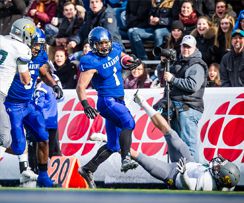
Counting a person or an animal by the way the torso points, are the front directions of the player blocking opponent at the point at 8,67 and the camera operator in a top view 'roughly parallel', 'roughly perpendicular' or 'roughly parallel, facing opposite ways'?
roughly parallel, facing opposite ways

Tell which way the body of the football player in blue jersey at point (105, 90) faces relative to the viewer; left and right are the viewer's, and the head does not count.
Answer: facing the viewer and to the right of the viewer

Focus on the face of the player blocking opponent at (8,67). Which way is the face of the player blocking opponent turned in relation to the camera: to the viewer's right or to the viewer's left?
to the viewer's right

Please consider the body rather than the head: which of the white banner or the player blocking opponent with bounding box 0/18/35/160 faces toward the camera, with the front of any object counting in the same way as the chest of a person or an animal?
the white banner

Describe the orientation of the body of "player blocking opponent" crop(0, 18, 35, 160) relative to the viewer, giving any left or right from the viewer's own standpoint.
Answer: facing away from the viewer and to the right of the viewer

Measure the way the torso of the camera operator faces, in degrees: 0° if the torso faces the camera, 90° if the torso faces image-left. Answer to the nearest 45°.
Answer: approximately 45°

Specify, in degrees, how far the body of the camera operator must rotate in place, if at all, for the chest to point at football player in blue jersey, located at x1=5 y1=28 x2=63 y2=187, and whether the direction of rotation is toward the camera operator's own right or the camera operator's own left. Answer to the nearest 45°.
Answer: approximately 45° to the camera operator's own right

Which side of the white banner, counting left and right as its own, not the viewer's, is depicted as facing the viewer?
front

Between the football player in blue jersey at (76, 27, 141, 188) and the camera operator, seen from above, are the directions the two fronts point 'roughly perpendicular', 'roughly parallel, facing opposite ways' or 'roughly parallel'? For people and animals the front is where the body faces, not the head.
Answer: roughly perpendicular

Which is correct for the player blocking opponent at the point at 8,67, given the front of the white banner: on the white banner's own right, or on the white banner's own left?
on the white banner's own right

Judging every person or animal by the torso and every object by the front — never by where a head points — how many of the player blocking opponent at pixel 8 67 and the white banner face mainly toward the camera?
1

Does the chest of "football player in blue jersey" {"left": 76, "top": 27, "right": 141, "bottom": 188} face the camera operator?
no
